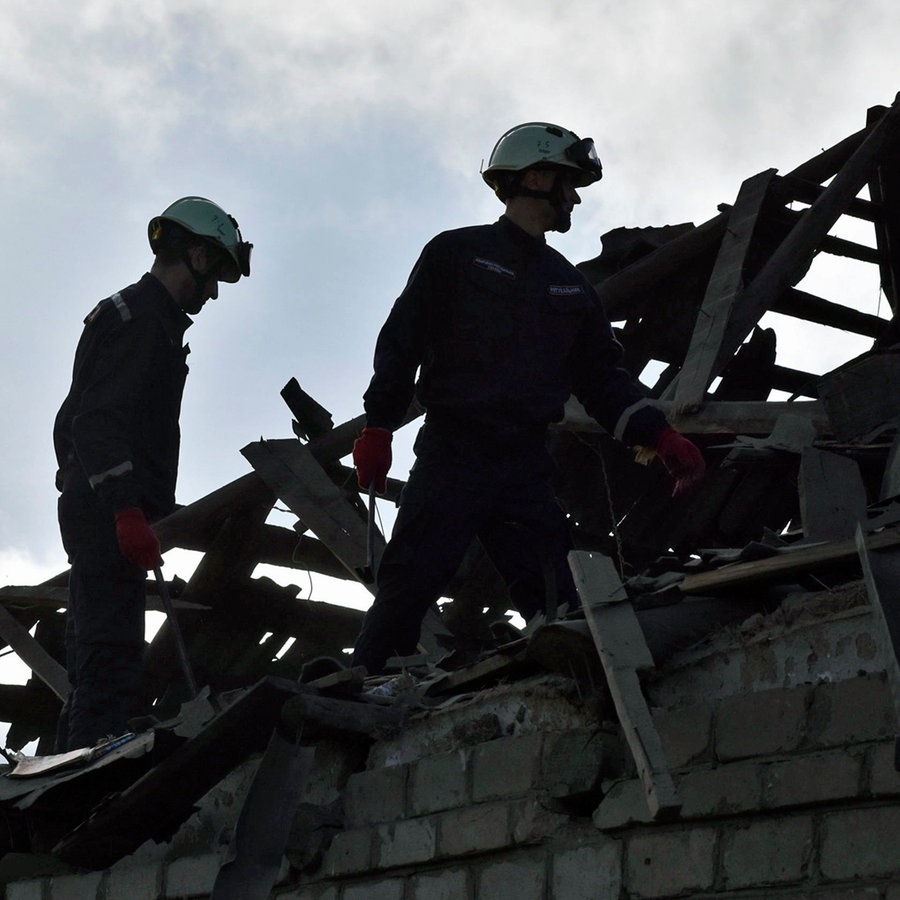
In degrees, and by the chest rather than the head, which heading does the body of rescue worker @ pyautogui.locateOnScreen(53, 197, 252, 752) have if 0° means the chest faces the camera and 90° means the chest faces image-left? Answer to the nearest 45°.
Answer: approximately 270°

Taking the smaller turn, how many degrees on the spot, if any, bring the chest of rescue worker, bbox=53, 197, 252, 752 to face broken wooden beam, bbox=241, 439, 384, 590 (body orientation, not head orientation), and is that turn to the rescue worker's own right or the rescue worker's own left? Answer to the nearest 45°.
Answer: approximately 45° to the rescue worker's own left

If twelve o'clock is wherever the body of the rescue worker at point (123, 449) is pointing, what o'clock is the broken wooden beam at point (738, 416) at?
The broken wooden beam is roughly at 12 o'clock from the rescue worker.

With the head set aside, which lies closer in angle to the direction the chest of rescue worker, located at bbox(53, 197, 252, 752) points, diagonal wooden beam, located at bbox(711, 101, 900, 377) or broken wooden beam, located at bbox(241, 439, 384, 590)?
the diagonal wooden beam

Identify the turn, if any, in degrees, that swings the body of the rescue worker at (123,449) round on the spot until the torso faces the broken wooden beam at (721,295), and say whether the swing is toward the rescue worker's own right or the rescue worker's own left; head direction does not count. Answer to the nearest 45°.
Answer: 0° — they already face it

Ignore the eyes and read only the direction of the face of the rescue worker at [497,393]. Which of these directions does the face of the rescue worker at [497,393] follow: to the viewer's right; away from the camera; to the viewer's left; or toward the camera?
to the viewer's right

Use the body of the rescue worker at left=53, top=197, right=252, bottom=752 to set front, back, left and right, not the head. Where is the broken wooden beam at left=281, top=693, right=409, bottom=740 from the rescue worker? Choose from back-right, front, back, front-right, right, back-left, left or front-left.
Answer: front-right

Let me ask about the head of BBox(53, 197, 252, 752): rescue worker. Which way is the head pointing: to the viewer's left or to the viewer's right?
to the viewer's right

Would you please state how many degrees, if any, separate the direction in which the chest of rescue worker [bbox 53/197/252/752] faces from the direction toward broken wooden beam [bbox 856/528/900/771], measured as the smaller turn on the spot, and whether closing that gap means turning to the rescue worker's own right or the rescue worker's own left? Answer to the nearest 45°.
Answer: approximately 45° to the rescue worker's own right
